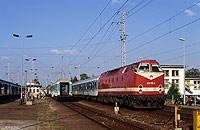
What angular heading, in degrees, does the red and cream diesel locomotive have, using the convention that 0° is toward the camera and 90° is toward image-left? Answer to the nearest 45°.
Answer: approximately 315°

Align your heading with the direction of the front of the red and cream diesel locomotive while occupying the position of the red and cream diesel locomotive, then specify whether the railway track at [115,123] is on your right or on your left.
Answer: on your right
